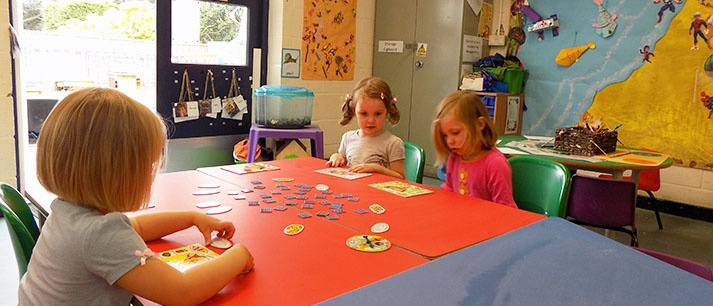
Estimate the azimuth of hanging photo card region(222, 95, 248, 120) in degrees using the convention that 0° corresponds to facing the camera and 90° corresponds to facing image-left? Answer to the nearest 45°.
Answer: approximately 0°

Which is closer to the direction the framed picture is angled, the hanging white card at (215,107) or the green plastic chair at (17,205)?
the green plastic chair

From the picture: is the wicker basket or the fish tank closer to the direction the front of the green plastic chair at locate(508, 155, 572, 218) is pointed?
the fish tank

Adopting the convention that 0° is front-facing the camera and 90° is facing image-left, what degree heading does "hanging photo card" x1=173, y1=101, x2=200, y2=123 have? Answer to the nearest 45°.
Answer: approximately 0°

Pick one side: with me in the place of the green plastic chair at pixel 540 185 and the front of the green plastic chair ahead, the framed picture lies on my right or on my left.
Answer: on my right

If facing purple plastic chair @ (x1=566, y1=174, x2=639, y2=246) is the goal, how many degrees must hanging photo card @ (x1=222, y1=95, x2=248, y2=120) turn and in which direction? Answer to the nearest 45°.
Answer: approximately 45° to its left

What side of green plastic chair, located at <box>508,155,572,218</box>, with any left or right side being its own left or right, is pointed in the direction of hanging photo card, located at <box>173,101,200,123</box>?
right
